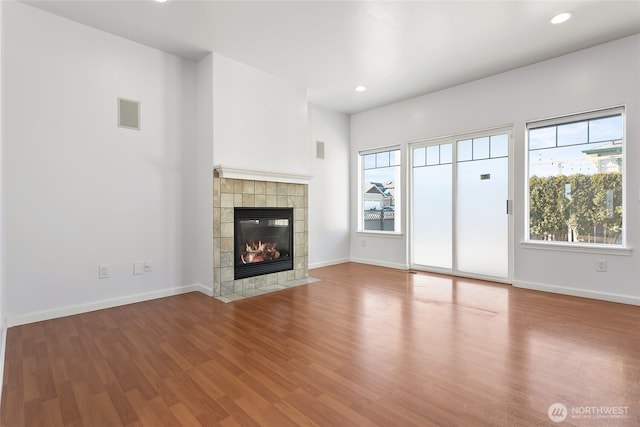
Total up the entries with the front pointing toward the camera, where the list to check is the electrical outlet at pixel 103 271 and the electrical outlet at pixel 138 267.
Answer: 2

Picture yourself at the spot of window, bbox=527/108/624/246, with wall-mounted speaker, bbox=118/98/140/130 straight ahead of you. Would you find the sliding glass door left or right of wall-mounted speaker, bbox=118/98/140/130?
right

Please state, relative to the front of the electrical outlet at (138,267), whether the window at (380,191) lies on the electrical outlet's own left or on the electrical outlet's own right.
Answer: on the electrical outlet's own left

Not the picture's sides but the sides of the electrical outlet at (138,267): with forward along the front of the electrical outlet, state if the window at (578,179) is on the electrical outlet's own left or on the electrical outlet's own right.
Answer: on the electrical outlet's own left

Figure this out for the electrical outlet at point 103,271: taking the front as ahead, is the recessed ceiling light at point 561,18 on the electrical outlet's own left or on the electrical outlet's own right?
on the electrical outlet's own left

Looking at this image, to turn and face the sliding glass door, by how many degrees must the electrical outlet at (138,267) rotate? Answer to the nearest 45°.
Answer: approximately 90° to its left

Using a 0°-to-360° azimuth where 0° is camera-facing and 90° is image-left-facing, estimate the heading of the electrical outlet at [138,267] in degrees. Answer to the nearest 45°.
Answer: approximately 0°
